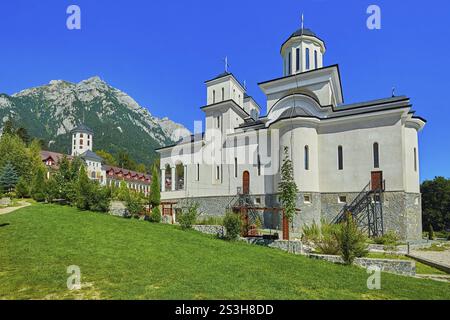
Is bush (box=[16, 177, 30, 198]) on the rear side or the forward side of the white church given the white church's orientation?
on the forward side

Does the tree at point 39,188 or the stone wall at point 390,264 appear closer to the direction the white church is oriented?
the tree

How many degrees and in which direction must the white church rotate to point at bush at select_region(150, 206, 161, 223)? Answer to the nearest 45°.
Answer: approximately 45° to its left

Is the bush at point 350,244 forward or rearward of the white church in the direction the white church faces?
rearward

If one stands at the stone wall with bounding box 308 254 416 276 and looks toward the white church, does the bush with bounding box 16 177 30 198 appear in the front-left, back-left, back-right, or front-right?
front-left

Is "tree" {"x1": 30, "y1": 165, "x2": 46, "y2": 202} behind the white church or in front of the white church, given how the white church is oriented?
in front

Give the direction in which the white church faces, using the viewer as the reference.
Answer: facing away from the viewer and to the left of the viewer
